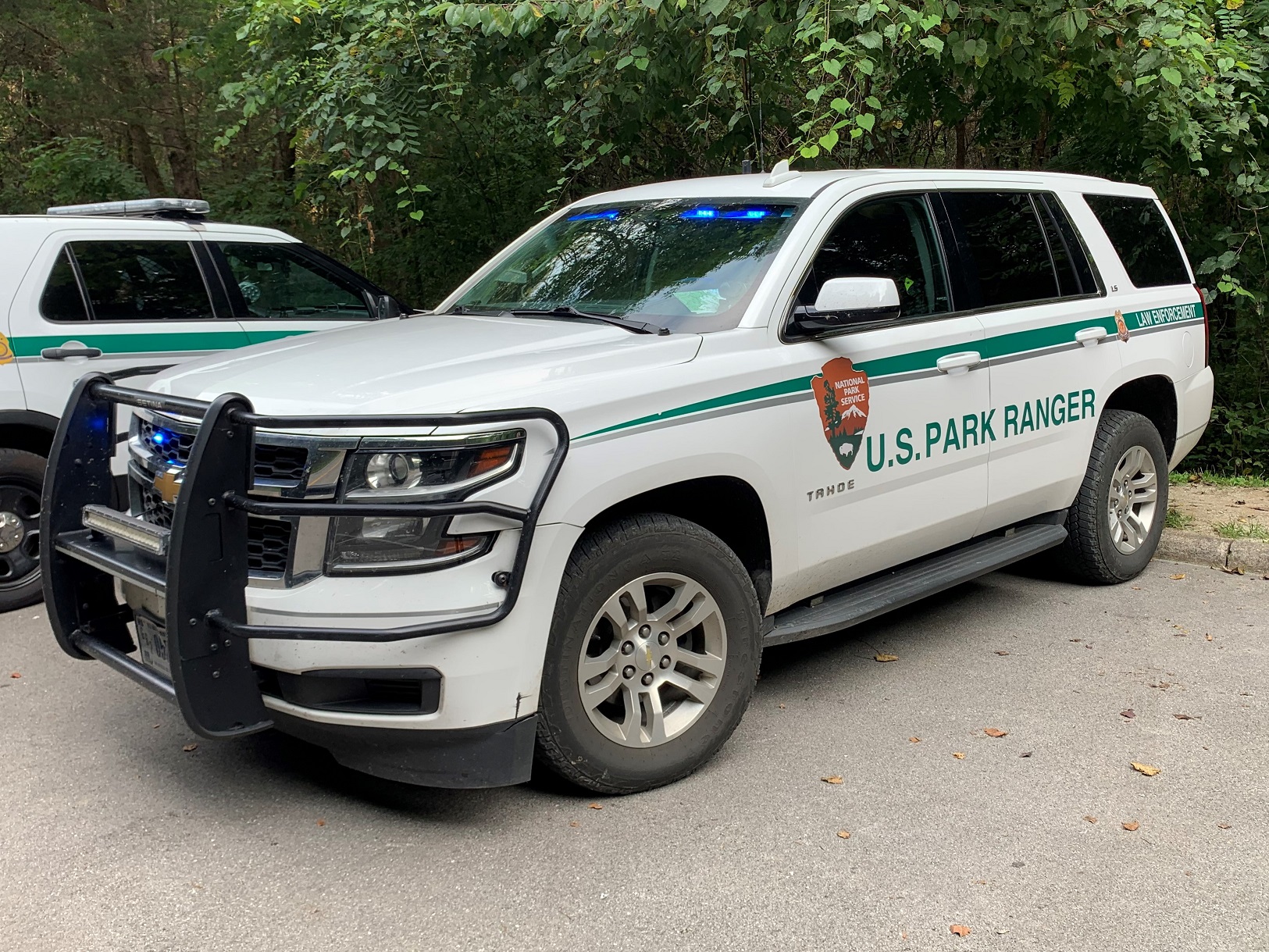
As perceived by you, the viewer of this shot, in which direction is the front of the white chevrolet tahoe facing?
facing the viewer and to the left of the viewer

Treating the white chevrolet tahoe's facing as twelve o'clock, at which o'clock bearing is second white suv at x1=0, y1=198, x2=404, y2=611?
The second white suv is roughly at 3 o'clock from the white chevrolet tahoe.
